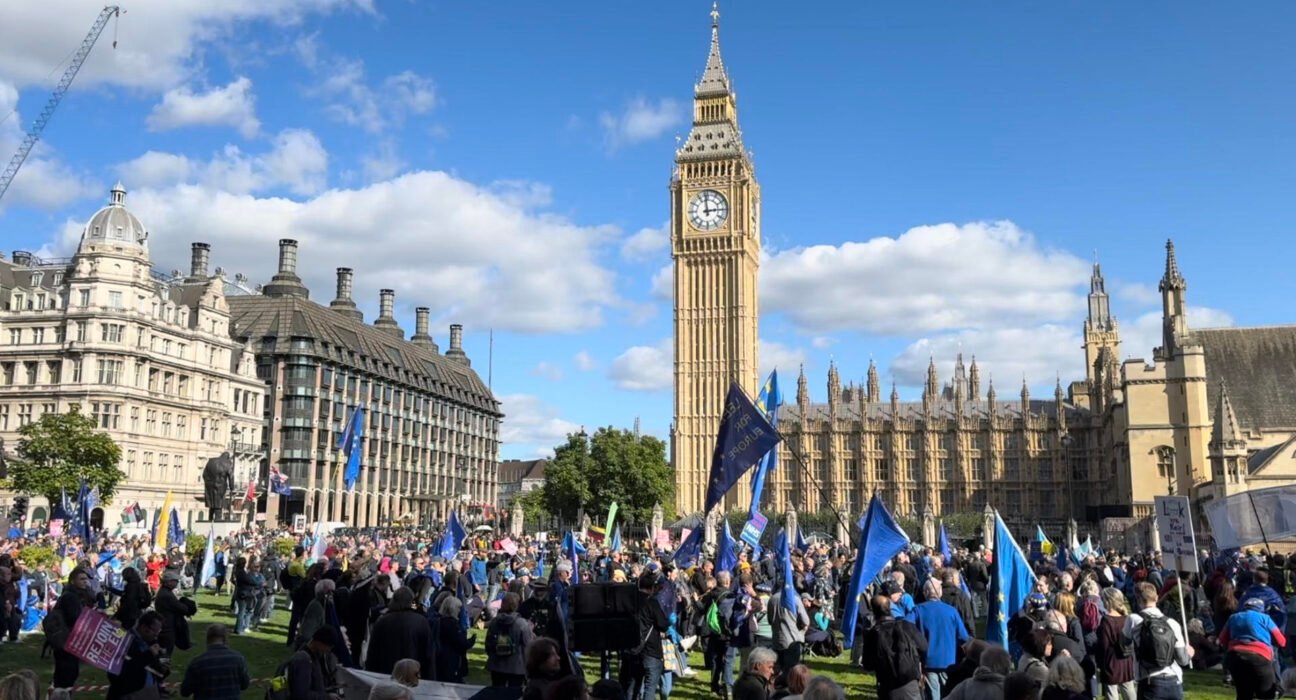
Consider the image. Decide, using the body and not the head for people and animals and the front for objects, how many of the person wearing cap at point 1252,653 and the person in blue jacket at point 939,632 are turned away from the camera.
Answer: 2

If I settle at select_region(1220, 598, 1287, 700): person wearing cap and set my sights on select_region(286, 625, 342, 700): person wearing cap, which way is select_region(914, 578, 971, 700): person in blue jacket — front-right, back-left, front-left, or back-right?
front-right

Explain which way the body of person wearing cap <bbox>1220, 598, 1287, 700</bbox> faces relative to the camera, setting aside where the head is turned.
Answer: away from the camera

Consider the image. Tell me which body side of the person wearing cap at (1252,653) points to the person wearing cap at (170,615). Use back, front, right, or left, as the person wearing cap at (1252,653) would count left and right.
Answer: left

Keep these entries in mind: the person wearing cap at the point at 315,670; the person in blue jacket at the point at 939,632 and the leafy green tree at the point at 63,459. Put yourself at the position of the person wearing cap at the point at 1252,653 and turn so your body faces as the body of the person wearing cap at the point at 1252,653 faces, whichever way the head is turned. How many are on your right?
0

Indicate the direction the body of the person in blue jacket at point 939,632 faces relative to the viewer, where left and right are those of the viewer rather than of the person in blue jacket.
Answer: facing away from the viewer

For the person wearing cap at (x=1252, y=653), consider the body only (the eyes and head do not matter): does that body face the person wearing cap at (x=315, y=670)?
no

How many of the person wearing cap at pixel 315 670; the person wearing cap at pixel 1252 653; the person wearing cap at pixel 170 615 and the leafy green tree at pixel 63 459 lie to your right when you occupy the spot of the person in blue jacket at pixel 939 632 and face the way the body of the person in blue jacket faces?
1

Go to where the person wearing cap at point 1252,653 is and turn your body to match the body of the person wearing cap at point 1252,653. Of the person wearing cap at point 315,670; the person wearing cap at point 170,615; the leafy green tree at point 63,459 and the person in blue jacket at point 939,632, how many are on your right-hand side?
0

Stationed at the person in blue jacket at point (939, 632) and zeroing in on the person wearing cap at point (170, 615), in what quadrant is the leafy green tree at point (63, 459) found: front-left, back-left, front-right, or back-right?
front-right

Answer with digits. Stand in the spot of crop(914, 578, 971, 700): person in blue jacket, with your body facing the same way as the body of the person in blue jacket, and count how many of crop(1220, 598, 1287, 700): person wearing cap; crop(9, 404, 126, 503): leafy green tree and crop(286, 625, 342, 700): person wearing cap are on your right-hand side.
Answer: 1

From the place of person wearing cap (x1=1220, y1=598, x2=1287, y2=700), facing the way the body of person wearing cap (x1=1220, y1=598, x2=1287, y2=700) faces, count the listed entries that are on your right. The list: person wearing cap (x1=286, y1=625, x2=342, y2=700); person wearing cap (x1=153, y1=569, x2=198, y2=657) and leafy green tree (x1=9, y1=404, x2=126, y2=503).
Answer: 0

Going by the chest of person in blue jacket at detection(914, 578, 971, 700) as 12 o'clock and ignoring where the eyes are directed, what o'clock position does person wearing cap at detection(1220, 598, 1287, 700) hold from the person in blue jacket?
The person wearing cap is roughly at 3 o'clock from the person in blue jacket.

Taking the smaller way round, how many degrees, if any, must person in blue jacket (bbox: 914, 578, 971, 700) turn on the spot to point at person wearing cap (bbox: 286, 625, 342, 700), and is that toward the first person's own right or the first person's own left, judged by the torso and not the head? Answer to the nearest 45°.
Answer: approximately 135° to the first person's own left

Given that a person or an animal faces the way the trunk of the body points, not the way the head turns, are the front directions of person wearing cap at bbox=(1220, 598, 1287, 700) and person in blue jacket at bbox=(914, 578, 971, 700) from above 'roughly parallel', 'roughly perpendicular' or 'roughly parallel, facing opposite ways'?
roughly parallel

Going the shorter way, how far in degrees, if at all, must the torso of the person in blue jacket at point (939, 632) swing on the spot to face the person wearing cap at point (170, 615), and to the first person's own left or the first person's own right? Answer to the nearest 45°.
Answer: approximately 90° to the first person's own left
